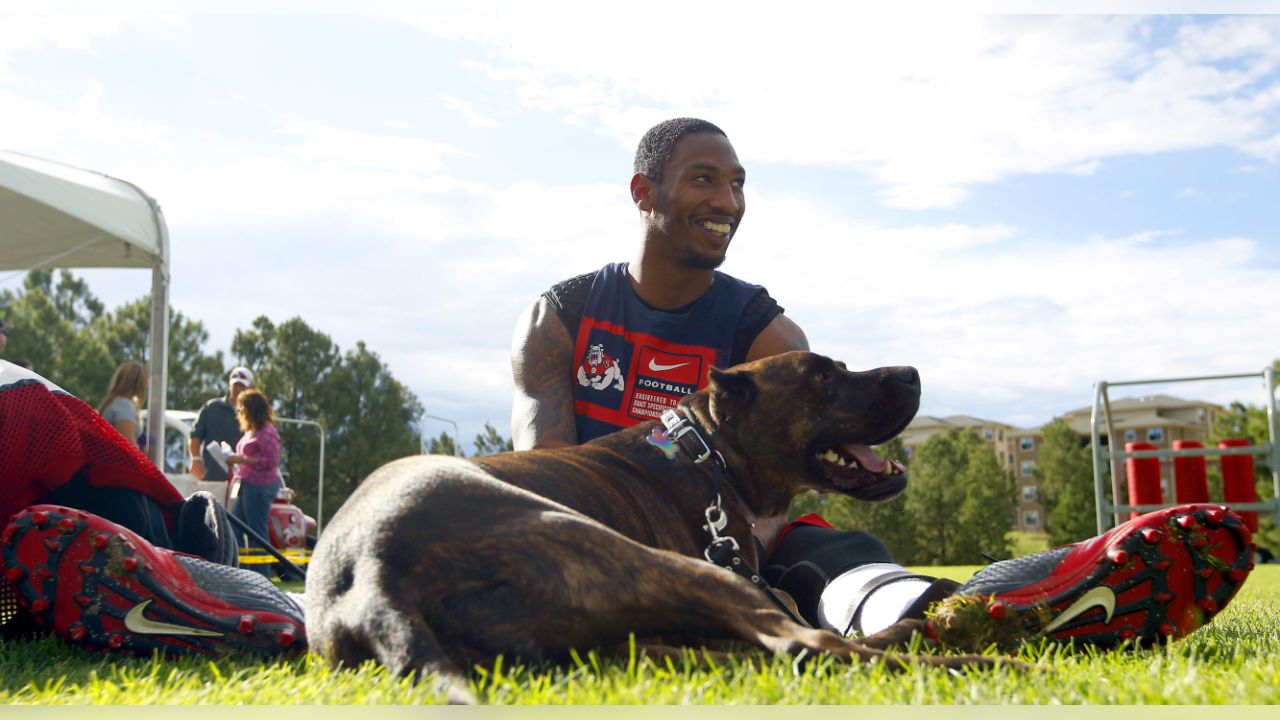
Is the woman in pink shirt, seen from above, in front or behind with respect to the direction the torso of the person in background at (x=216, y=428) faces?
in front

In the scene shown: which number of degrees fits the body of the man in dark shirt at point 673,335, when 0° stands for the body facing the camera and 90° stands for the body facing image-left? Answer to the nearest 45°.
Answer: approximately 315°

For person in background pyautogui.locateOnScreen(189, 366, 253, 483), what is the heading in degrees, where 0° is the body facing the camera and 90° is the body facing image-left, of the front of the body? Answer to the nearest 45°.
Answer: approximately 315°

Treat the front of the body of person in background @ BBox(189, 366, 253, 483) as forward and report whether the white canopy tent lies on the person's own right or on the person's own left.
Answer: on the person's own right

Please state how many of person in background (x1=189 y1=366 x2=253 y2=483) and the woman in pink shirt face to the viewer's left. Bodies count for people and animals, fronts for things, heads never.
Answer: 1

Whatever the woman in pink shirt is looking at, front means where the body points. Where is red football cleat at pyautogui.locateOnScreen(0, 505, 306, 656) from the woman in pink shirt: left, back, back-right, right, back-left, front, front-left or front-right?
left

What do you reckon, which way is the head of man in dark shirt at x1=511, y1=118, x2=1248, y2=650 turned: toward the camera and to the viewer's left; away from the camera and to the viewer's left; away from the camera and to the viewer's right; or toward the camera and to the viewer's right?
toward the camera and to the viewer's right

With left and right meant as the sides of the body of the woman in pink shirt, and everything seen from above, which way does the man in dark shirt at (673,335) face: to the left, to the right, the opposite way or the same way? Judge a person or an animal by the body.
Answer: to the left

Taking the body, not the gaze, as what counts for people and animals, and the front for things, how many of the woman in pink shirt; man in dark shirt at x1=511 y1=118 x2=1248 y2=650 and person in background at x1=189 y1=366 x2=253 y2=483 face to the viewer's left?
1

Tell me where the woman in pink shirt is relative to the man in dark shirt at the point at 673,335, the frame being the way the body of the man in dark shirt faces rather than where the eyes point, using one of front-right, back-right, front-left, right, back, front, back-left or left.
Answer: back

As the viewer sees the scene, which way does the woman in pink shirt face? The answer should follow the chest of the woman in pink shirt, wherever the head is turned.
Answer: to the viewer's left

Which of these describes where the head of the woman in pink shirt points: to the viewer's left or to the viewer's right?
to the viewer's left

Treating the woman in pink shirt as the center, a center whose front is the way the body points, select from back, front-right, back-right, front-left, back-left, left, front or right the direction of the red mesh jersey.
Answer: left

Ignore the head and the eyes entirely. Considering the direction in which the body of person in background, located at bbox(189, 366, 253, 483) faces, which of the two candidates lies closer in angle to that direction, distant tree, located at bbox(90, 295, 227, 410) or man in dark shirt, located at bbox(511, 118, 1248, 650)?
the man in dark shirt

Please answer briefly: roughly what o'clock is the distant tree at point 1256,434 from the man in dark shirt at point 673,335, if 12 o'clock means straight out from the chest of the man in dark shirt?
The distant tree is roughly at 8 o'clock from the man in dark shirt.

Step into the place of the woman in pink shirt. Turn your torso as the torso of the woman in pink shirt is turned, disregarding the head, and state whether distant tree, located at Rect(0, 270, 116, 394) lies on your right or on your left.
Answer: on your right
